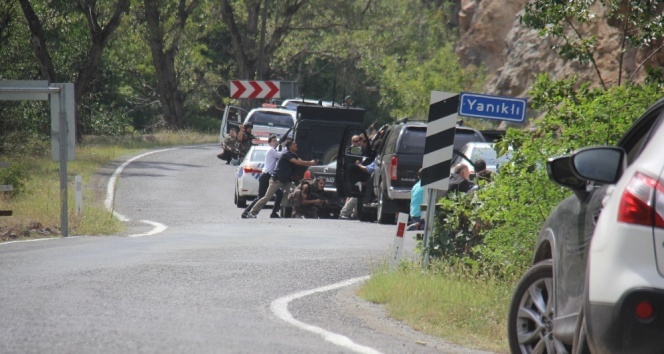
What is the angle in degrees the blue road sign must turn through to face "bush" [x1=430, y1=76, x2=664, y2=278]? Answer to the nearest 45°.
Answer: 0° — it already faces it

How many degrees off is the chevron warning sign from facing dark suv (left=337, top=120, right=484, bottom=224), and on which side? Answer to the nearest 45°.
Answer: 0° — it already faces it

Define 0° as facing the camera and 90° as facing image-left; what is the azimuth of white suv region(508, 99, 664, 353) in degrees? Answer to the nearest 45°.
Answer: approximately 135°

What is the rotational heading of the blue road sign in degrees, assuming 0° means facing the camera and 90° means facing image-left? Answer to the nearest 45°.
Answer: approximately 0°

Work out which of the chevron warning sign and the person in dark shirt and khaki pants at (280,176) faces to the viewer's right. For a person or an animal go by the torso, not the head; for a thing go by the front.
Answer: the person in dark shirt and khaki pants

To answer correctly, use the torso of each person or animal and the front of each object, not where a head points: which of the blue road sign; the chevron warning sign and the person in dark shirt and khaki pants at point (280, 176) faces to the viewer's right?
the person in dark shirt and khaki pants

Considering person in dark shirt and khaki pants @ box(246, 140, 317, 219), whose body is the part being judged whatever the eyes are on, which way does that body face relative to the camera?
to the viewer's right

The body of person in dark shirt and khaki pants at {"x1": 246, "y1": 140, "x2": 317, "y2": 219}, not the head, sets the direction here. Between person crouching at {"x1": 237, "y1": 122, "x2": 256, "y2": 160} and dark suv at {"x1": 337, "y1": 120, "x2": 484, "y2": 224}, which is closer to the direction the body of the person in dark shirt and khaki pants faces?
the dark suv
